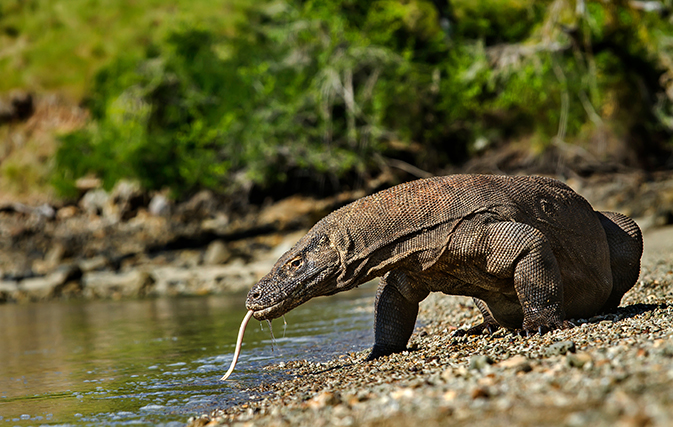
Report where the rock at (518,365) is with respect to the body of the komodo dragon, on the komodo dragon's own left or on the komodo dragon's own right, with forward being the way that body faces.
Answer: on the komodo dragon's own left

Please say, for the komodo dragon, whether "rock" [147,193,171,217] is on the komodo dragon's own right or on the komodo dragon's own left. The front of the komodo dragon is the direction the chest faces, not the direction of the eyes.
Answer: on the komodo dragon's own right

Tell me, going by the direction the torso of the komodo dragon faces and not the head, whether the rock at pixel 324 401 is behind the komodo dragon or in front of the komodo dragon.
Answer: in front

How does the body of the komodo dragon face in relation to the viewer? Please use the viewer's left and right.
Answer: facing the viewer and to the left of the viewer

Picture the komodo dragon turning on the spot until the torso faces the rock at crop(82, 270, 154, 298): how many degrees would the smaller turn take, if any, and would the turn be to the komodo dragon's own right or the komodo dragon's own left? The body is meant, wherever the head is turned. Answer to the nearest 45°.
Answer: approximately 90° to the komodo dragon's own right

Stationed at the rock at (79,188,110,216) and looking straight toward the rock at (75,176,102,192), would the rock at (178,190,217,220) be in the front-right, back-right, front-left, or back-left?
back-right

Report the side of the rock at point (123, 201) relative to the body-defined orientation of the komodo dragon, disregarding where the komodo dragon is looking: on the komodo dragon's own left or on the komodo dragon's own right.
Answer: on the komodo dragon's own right

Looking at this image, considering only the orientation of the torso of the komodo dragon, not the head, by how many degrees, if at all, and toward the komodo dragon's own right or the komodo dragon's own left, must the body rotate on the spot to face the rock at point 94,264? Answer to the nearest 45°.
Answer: approximately 90° to the komodo dragon's own right

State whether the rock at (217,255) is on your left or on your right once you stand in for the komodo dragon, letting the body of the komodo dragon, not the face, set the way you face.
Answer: on your right
